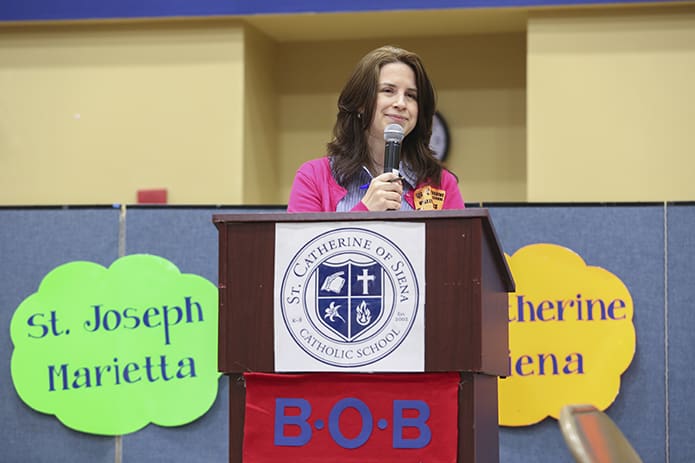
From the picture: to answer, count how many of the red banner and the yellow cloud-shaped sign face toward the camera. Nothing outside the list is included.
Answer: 2

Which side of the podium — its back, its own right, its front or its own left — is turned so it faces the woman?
back

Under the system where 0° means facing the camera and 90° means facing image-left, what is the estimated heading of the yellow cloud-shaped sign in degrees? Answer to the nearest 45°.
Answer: approximately 0°

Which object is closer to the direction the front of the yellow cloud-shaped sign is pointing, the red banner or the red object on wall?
the red banner

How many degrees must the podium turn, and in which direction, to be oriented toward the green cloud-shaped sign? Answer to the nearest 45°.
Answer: approximately 135° to its right

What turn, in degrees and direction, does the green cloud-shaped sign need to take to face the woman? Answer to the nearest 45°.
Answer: approximately 45° to its left

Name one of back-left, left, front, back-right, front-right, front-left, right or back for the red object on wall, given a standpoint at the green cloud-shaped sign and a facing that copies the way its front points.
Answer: back

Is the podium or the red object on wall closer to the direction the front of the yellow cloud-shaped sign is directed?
the podium
